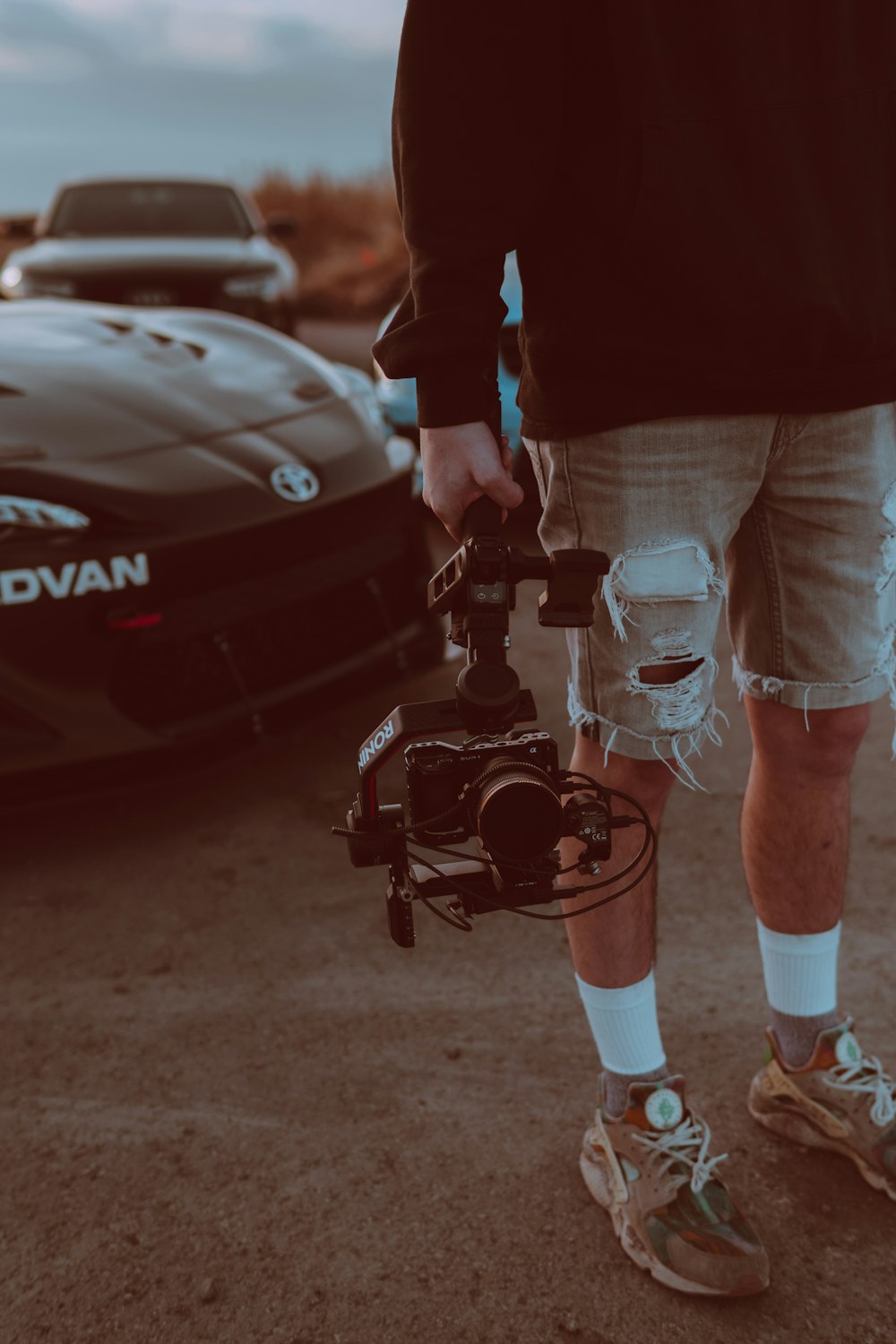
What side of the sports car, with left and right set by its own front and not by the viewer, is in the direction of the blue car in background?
left

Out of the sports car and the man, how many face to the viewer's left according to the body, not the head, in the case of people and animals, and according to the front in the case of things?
0

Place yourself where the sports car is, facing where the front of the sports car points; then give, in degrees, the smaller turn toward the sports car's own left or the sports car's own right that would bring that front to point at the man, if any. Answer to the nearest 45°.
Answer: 0° — it already faces them

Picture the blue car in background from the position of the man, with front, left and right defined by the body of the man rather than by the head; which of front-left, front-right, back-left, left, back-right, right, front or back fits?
back-left

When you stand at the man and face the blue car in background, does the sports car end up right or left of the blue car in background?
left

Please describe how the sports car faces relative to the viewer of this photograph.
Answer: facing the viewer and to the right of the viewer
